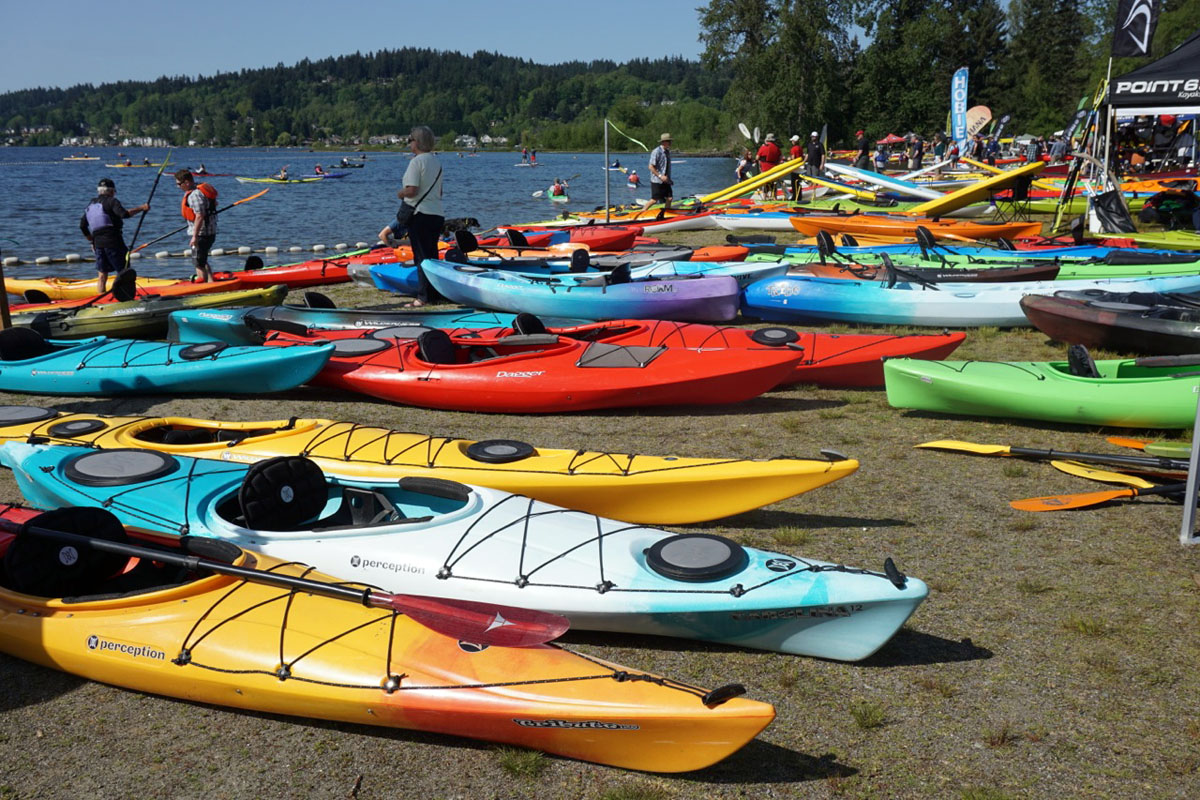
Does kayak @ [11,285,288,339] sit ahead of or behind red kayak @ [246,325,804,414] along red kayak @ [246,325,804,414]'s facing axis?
behind

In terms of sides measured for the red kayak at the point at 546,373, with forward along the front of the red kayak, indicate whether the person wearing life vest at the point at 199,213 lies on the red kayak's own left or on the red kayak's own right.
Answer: on the red kayak's own left

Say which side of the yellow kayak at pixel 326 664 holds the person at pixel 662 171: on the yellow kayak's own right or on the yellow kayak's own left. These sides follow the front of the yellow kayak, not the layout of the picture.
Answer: on the yellow kayak's own left

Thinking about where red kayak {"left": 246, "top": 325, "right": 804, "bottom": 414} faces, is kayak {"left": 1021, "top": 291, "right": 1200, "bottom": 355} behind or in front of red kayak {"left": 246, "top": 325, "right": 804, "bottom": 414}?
in front

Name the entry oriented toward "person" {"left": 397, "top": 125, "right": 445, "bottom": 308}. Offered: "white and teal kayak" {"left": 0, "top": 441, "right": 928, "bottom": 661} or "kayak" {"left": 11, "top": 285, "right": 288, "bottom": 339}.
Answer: the kayak

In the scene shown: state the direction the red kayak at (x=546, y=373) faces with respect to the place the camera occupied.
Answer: facing to the right of the viewer

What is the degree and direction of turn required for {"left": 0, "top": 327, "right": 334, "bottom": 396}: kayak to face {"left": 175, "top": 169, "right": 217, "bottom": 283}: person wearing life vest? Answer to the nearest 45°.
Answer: approximately 90° to its left

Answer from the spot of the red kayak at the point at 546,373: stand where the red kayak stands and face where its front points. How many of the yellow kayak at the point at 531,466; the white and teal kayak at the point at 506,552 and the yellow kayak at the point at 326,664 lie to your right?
3

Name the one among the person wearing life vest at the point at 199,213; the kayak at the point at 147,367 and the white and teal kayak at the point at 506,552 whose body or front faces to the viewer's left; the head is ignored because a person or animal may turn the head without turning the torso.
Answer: the person wearing life vest

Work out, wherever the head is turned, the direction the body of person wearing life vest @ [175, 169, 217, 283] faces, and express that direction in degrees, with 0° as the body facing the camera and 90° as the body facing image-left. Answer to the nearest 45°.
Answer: approximately 90°

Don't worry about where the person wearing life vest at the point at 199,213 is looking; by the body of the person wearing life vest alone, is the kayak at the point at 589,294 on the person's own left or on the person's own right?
on the person's own left

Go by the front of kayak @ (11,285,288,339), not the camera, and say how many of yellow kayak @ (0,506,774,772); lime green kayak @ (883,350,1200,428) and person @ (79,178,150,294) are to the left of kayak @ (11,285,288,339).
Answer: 1
